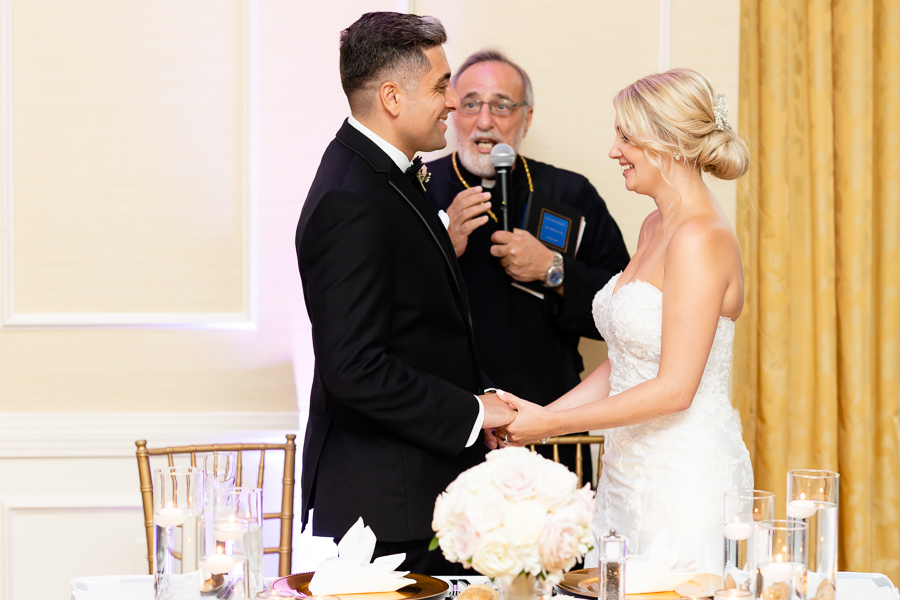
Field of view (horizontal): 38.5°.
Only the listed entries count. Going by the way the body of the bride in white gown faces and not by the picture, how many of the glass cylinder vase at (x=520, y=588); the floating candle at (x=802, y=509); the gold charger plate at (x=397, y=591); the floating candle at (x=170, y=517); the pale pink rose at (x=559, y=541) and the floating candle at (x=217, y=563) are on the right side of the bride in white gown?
0

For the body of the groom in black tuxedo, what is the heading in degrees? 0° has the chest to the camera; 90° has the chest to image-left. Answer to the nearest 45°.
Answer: approximately 270°

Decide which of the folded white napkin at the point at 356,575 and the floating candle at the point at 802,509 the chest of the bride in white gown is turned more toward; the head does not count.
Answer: the folded white napkin

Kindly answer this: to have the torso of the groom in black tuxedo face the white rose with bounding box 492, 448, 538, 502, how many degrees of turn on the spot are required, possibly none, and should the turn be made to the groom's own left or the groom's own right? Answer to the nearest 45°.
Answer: approximately 90° to the groom's own right

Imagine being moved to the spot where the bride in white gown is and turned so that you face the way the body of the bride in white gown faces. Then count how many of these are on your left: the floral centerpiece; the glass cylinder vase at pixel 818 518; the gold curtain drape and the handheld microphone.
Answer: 2

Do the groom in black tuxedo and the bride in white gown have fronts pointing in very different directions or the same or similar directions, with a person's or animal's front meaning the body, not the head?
very different directions

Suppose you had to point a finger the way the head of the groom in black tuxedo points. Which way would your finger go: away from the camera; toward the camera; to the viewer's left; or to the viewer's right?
to the viewer's right

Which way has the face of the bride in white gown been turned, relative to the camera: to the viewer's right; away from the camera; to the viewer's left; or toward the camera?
to the viewer's left

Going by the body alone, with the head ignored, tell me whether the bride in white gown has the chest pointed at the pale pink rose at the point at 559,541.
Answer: no

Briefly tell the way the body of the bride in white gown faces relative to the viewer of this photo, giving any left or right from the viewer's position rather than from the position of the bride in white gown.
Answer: facing to the left of the viewer

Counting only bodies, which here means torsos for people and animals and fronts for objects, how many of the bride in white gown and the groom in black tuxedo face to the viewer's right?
1

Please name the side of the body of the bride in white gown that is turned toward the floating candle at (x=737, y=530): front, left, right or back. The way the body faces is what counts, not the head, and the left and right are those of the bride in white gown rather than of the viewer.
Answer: left

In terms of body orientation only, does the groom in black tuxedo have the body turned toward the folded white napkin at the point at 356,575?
no

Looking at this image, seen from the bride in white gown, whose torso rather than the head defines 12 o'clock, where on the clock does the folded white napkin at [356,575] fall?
The folded white napkin is roughly at 10 o'clock from the bride in white gown.

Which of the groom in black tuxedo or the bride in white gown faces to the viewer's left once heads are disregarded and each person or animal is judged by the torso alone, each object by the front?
the bride in white gown

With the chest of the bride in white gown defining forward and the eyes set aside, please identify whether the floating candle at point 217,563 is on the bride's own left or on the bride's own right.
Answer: on the bride's own left

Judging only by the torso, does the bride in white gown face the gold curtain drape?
no
